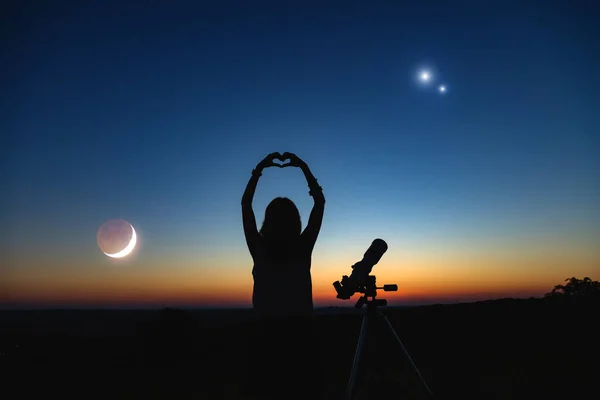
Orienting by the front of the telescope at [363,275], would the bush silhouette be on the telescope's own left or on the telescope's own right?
on the telescope's own left

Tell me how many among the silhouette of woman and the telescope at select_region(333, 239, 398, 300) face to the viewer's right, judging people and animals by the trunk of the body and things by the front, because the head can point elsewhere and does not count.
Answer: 1

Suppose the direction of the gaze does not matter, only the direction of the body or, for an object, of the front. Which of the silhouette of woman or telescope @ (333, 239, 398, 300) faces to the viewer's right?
the telescope

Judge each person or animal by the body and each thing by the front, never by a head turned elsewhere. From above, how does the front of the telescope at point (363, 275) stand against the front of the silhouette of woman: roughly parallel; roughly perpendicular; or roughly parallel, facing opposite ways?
roughly perpendicular

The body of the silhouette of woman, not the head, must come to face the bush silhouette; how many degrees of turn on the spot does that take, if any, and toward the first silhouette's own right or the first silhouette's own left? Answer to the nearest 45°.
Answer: approximately 45° to the first silhouette's own right

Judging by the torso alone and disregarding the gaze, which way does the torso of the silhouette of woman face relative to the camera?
away from the camera

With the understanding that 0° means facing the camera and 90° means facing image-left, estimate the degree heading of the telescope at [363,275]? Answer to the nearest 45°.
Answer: approximately 270°
